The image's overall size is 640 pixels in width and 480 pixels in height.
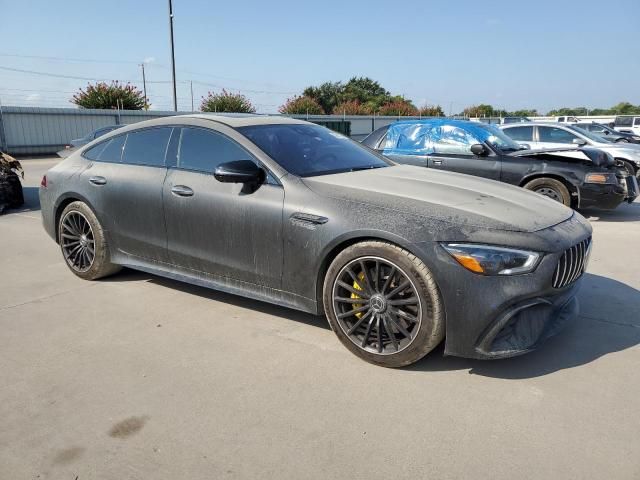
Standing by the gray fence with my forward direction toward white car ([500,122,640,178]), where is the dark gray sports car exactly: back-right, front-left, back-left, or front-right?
front-right

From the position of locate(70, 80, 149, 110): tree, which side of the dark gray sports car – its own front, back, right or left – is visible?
back

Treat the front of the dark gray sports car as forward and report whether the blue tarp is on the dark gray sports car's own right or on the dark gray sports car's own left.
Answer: on the dark gray sports car's own left

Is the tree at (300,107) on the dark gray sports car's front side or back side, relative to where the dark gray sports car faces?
on the back side

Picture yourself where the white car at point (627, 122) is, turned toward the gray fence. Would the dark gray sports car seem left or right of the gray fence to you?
left

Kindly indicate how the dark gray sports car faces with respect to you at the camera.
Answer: facing the viewer and to the right of the viewer

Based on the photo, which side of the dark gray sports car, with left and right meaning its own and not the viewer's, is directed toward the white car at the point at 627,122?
left

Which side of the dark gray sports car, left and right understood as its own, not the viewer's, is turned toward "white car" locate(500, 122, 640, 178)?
left
